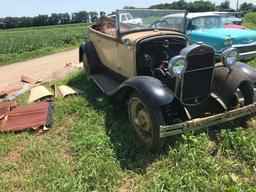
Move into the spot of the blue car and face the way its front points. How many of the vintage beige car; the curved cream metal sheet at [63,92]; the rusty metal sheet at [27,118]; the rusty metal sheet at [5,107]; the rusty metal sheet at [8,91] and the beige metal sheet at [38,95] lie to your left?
0

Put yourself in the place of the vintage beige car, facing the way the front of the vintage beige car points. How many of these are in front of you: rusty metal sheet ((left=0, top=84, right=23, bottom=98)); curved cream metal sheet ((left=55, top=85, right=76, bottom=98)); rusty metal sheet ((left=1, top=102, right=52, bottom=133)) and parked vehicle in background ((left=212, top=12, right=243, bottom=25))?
0

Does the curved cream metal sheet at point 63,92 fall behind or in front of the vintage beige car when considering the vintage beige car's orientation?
behind

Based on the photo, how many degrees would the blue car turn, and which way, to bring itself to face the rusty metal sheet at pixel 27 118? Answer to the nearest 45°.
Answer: approximately 90° to its right

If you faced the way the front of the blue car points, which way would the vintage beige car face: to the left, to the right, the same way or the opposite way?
the same way

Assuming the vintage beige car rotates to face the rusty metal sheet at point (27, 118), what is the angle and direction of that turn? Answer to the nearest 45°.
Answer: approximately 135° to its right

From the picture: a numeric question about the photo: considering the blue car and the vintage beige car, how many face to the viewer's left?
0

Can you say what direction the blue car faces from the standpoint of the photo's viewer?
facing the viewer and to the right of the viewer

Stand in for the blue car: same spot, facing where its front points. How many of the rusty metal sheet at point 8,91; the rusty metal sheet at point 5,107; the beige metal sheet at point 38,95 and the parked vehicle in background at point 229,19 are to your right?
3

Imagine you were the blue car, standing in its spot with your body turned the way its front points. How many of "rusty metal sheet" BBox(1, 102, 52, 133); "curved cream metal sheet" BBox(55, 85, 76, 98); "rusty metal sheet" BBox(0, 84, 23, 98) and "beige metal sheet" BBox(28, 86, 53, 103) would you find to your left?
0

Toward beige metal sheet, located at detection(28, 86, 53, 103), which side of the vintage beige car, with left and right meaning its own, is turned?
back

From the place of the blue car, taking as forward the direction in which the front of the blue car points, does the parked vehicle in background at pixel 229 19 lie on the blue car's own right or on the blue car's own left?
on the blue car's own left

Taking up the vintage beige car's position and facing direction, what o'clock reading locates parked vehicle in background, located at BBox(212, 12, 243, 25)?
The parked vehicle in background is roughly at 8 o'clock from the vintage beige car.

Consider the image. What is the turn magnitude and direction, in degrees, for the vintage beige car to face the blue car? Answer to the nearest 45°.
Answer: approximately 135° to its left

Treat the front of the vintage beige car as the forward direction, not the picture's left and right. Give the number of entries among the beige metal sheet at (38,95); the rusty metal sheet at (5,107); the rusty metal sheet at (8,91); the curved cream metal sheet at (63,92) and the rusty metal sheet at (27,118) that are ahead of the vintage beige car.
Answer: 0

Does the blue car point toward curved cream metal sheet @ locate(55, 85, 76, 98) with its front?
no
